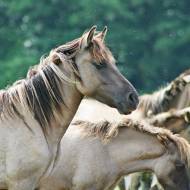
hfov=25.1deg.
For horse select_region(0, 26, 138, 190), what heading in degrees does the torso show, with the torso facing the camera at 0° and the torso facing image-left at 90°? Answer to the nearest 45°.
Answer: approximately 270°

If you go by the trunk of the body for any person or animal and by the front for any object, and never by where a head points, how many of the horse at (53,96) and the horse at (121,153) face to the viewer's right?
2

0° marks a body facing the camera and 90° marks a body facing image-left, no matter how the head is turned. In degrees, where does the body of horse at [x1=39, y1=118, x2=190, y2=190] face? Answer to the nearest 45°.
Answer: approximately 270°
